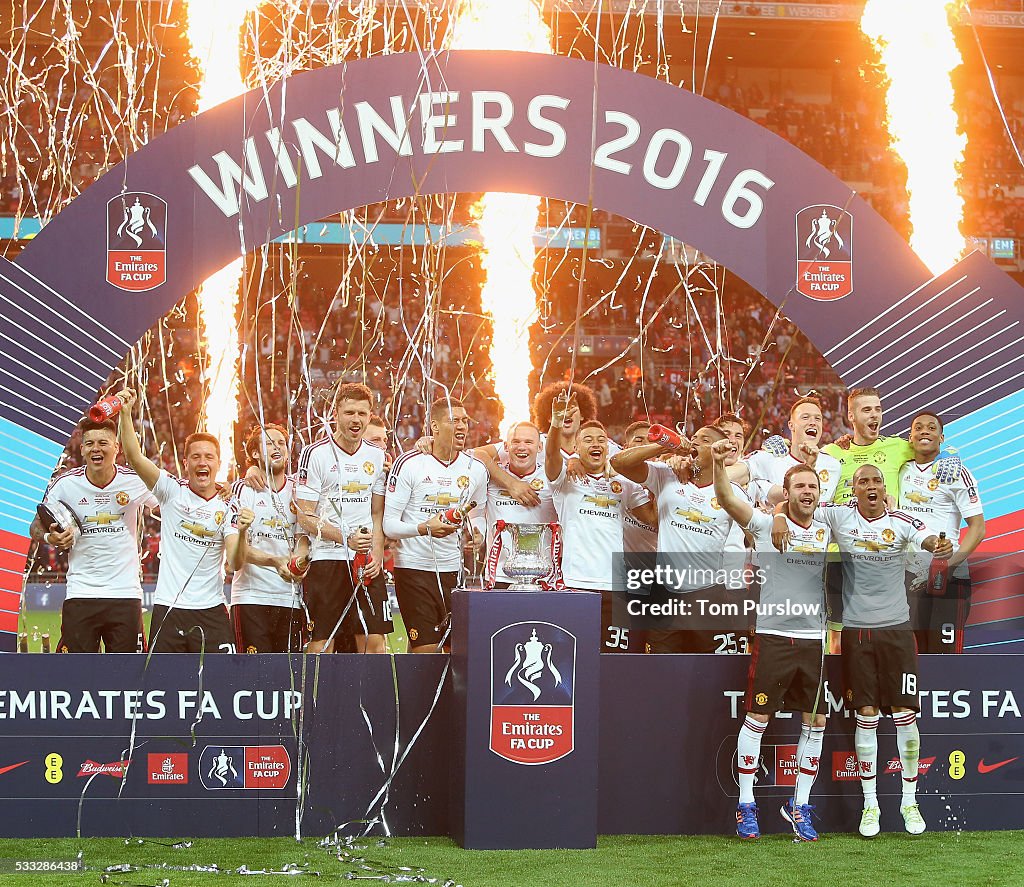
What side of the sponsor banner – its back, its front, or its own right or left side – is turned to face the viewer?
front

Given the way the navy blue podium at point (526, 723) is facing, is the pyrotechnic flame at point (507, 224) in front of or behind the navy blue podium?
behind

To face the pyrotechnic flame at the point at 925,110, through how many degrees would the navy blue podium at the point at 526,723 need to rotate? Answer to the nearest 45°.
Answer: approximately 135° to its left

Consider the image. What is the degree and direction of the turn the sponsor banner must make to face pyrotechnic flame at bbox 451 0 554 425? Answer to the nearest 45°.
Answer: approximately 180°

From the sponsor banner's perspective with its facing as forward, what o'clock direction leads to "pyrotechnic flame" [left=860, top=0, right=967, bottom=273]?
The pyrotechnic flame is roughly at 7 o'clock from the sponsor banner.

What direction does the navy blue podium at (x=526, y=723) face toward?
toward the camera
